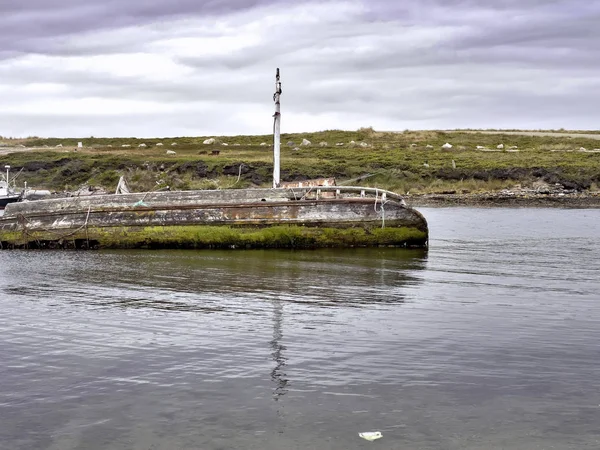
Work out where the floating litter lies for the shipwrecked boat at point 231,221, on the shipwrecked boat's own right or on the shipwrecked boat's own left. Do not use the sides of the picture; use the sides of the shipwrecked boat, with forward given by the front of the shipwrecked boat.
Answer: on the shipwrecked boat's own right
